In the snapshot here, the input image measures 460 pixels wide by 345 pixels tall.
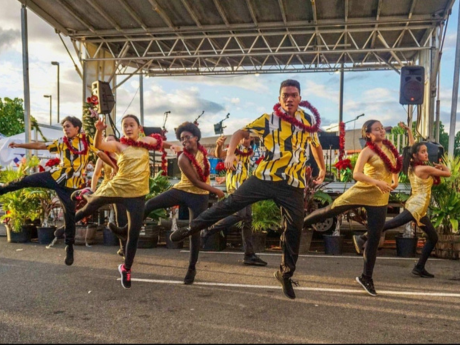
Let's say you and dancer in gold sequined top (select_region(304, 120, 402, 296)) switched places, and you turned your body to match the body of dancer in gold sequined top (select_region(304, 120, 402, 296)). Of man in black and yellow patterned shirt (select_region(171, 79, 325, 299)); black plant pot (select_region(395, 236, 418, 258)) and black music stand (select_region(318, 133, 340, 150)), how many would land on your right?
1

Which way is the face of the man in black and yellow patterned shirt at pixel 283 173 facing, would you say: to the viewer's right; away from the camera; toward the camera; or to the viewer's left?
toward the camera

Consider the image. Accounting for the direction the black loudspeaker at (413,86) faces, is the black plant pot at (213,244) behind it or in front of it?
in front

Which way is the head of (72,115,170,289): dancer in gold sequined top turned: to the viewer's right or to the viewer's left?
to the viewer's left

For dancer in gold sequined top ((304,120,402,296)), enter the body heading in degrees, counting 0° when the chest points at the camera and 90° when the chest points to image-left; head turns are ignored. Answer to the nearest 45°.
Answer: approximately 315°

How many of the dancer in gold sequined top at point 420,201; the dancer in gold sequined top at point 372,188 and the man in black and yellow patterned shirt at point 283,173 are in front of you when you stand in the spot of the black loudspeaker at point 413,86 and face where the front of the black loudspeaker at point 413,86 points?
3

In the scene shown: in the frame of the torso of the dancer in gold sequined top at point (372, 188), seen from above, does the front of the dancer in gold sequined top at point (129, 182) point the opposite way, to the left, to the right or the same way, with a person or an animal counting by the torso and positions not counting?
the same way

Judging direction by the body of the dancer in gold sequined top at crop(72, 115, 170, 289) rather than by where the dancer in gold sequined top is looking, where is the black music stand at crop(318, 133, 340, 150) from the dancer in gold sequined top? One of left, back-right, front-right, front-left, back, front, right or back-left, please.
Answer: back-left

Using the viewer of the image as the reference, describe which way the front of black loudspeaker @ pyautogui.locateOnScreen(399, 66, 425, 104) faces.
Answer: facing the viewer

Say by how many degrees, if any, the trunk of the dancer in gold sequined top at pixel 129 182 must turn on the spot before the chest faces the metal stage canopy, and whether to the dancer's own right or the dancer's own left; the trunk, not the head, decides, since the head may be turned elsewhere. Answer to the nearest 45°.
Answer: approximately 135° to the dancer's own left

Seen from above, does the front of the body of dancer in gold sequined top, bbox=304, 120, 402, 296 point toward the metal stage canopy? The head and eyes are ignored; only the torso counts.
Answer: no

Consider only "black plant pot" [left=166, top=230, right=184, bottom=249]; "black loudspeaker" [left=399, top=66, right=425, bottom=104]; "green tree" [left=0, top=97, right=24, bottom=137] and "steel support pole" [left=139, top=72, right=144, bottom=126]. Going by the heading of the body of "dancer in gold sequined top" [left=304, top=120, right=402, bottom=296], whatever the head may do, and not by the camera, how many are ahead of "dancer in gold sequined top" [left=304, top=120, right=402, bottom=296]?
0

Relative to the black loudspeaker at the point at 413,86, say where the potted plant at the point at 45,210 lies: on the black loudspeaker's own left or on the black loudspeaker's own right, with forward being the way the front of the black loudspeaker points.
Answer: on the black loudspeaker's own right

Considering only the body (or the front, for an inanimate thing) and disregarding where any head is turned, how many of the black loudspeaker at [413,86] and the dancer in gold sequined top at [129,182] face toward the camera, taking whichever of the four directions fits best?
2

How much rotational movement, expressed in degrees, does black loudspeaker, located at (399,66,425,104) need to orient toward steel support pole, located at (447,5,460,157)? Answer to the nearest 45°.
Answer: approximately 45° to its left

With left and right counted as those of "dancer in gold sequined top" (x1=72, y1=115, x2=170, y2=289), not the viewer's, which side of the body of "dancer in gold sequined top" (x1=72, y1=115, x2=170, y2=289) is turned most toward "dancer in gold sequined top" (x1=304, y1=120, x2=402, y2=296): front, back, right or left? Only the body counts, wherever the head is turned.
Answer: left

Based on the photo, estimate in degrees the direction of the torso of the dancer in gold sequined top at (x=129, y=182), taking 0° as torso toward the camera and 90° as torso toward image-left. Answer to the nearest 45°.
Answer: approximately 0°
